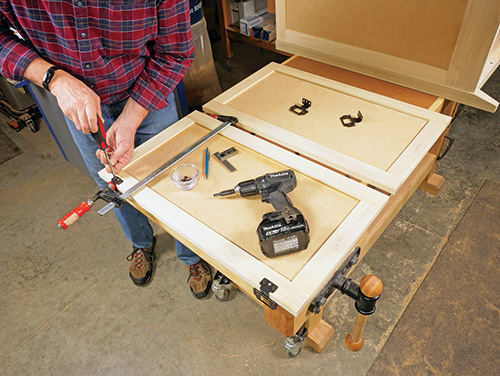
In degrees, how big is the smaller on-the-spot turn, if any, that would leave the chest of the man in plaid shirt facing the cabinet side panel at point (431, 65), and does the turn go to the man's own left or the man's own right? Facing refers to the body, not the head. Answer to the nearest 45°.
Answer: approximately 90° to the man's own left

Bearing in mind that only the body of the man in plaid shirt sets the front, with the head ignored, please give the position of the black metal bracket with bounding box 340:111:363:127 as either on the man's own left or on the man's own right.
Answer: on the man's own left

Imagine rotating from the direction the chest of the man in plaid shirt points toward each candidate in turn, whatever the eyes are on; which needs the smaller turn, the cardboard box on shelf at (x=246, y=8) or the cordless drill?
the cordless drill

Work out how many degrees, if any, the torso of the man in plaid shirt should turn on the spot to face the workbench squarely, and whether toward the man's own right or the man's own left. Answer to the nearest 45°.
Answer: approximately 45° to the man's own left
